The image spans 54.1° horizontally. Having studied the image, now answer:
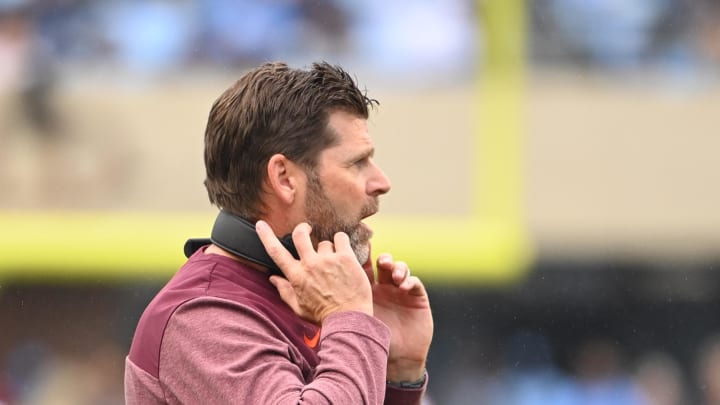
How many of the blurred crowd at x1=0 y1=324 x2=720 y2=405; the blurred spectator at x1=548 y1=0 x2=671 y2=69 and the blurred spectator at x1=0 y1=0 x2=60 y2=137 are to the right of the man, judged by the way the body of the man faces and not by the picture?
0

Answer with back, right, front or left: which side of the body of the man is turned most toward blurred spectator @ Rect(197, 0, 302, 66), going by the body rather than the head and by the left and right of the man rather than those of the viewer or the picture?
left

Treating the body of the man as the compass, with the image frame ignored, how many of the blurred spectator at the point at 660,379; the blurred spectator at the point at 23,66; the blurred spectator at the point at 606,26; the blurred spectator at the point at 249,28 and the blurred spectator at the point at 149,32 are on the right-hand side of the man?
0

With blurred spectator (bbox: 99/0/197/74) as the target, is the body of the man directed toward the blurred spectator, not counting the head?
no

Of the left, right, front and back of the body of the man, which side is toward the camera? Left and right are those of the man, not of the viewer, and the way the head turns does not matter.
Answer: right

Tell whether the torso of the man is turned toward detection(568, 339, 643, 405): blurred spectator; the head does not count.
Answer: no

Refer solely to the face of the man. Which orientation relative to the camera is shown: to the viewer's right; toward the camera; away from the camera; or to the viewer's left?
to the viewer's right

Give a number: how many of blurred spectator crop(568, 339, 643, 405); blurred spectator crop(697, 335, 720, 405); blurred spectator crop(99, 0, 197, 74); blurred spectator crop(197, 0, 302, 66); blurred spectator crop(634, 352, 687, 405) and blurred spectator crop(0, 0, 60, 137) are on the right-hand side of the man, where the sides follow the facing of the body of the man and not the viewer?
0

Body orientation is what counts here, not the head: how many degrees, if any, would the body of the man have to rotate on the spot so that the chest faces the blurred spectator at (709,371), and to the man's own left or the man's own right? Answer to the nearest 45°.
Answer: approximately 45° to the man's own left

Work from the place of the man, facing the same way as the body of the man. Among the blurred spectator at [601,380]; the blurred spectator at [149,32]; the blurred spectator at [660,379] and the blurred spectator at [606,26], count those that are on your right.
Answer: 0

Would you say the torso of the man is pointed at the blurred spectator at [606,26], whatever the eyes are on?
no
